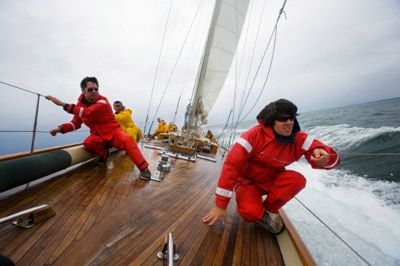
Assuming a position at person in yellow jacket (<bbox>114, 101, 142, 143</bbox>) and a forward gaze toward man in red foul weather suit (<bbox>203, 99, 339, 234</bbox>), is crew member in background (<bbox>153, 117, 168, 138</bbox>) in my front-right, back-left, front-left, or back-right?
back-left

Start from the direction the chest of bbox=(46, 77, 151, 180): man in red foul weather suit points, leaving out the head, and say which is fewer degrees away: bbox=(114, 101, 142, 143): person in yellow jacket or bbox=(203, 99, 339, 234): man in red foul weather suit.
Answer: the man in red foul weather suit

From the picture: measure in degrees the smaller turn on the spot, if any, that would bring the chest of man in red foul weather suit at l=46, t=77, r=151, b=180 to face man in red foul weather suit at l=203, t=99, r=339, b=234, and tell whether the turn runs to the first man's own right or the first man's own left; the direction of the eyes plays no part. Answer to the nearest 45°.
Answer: approximately 90° to the first man's own left

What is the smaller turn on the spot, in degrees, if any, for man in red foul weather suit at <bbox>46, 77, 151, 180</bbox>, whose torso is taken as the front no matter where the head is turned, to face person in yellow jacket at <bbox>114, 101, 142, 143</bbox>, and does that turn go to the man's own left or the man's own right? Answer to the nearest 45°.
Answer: approximately 135° to the man's own right

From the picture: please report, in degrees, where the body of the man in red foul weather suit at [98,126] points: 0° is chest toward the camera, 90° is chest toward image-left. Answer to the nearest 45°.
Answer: approximately 45°

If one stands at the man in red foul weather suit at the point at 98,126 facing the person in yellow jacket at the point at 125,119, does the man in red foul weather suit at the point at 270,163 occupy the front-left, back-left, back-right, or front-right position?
back-right
